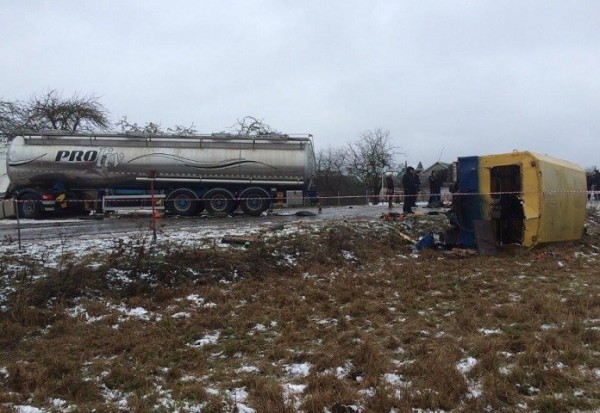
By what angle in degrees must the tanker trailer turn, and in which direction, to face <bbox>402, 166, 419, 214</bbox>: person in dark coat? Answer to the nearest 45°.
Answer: approximately 135° to its left

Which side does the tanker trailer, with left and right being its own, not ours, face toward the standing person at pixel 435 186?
back

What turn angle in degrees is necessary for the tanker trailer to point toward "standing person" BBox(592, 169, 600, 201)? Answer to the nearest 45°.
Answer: approximately 180°

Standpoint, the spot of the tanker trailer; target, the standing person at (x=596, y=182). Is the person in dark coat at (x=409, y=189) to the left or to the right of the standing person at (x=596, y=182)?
right

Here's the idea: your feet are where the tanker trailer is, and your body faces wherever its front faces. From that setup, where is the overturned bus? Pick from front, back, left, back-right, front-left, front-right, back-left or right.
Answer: back-left

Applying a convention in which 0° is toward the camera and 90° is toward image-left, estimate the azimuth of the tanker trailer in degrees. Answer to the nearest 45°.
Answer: approximately 90°
